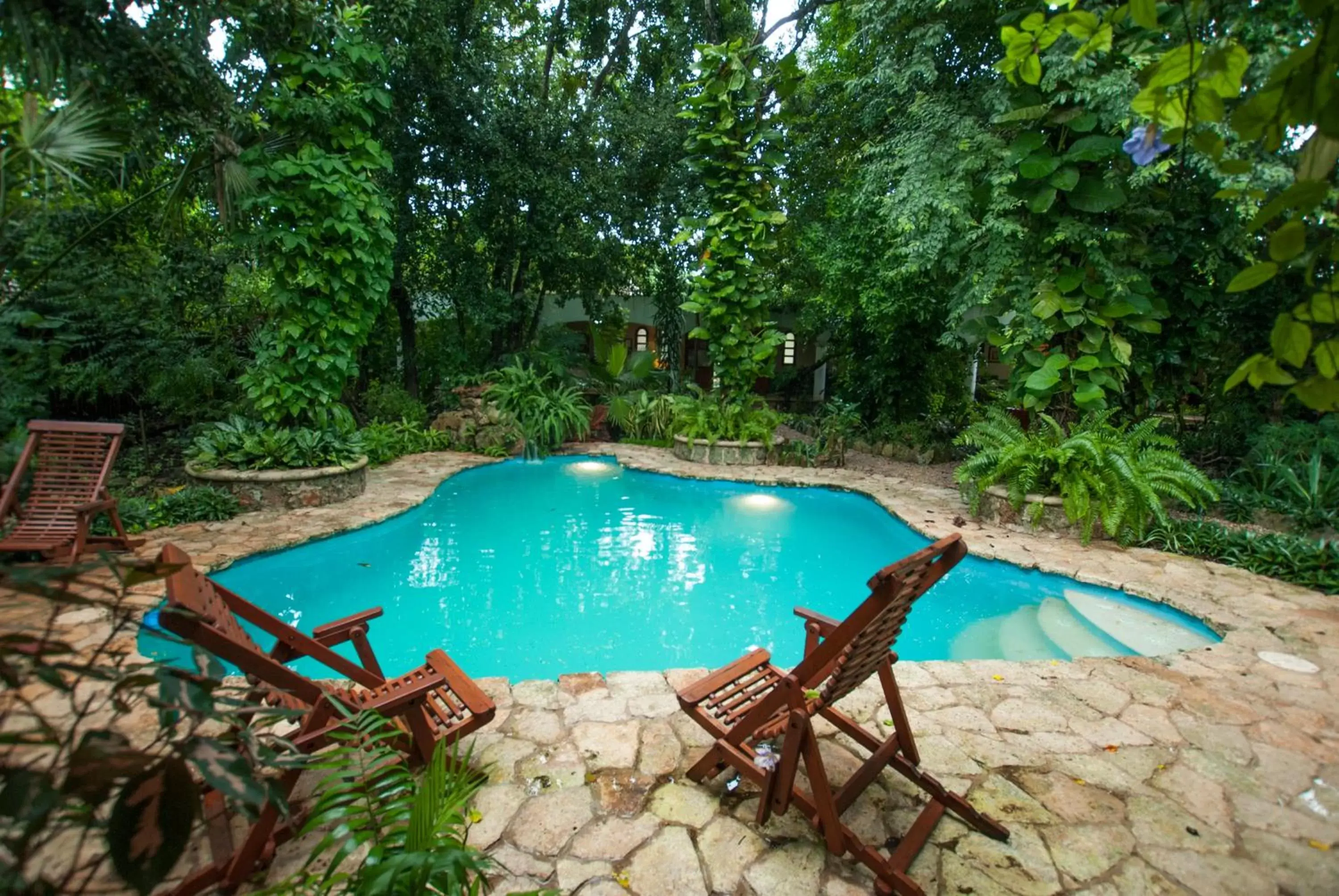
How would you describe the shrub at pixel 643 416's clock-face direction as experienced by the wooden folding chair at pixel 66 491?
The shrub is roughly at 7 o'clock from the wooden folding chair.

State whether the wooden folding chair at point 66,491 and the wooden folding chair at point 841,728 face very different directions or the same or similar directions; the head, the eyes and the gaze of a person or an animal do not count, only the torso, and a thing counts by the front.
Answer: very different directions

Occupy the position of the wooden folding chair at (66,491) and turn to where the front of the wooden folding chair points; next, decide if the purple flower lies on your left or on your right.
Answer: on your left
